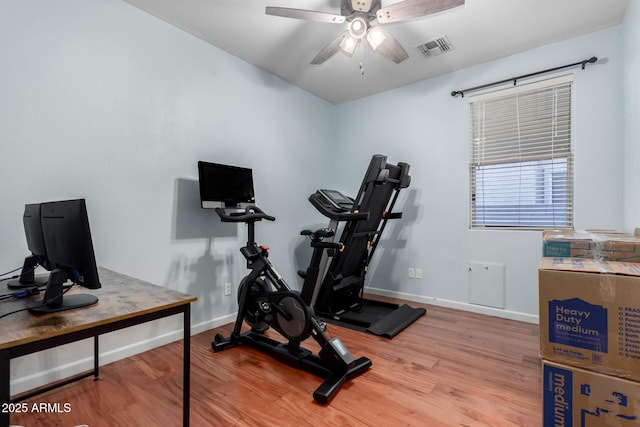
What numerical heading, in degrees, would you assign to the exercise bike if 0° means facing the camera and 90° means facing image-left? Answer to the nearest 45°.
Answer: approximately 135°

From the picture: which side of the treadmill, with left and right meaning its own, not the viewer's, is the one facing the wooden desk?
left

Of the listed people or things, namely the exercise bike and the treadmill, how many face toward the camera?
0

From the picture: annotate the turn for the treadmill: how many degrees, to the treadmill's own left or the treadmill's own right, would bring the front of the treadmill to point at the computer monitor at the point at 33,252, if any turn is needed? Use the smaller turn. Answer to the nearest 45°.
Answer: approximately 90° to the treadmill's own left

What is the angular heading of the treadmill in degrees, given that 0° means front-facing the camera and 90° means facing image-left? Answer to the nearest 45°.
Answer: approximately 135°

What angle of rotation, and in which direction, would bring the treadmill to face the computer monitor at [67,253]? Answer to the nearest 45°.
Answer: approximately 90° to its left

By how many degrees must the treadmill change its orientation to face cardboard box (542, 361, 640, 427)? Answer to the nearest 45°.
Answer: approximately 180°

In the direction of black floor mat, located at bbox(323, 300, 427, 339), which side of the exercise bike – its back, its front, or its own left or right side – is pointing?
right

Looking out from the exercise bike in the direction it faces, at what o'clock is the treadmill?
The treadmill is roughly at 3 o'clock from the exercise bike.

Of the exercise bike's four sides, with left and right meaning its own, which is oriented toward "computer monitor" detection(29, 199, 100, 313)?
left
